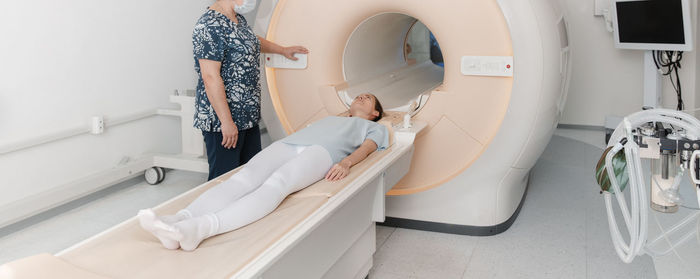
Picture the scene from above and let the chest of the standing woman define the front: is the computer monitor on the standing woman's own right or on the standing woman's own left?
on the standing woman's own left

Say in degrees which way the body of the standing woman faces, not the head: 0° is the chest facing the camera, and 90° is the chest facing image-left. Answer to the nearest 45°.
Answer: approximately 315°

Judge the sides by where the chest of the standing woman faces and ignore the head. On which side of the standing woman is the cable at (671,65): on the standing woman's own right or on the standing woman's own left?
on the standing woman's own left

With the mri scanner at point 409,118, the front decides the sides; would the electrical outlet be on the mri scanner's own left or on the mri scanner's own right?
on the mri scanner's own right

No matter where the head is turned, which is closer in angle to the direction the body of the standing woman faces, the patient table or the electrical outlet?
the patient table

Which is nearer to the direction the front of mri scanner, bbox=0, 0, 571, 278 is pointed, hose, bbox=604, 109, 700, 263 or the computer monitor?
the hose

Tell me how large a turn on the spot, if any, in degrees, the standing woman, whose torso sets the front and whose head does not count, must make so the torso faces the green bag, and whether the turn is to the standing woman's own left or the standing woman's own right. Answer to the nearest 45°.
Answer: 0° — they already face it
